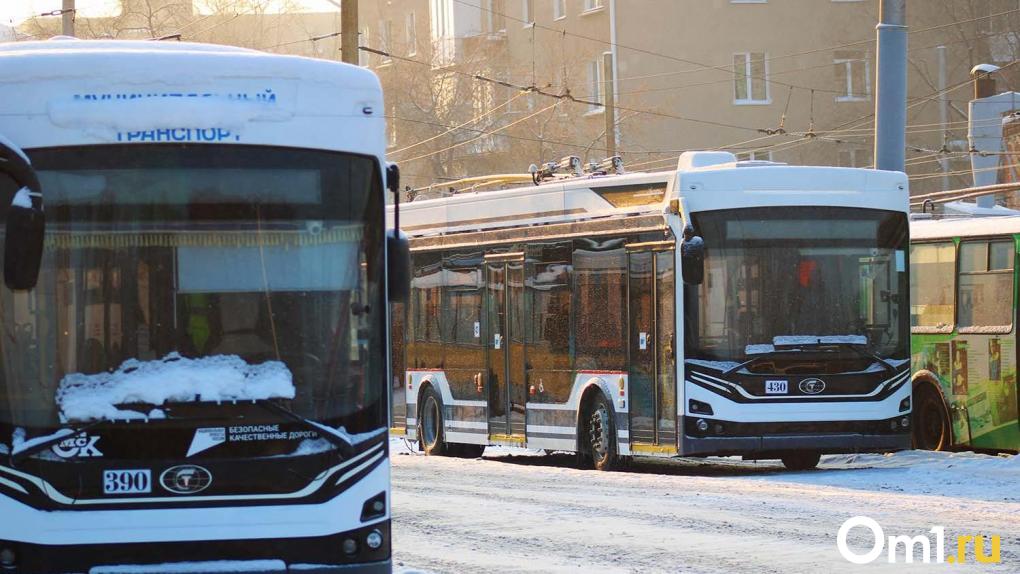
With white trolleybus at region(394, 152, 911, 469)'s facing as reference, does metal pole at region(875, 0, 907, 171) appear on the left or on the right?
on its left

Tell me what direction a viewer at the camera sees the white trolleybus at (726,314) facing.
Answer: facing the viewer and to the right of the viewer

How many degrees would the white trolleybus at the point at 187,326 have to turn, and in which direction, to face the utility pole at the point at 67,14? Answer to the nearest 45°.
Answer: approximately 180°

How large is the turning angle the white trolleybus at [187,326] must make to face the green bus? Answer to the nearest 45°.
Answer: approximately 135° to its left

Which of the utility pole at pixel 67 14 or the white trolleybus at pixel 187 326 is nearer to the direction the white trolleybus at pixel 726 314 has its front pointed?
the white trolleybus

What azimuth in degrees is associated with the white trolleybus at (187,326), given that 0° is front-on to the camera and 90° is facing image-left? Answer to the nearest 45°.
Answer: approximately 0°

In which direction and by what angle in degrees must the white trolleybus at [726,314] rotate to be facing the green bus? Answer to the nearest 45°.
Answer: approximately 90° to its left

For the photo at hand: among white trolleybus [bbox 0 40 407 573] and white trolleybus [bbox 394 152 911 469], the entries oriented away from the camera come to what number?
0

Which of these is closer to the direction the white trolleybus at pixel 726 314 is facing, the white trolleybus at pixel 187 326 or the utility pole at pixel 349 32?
the white trolleybus
